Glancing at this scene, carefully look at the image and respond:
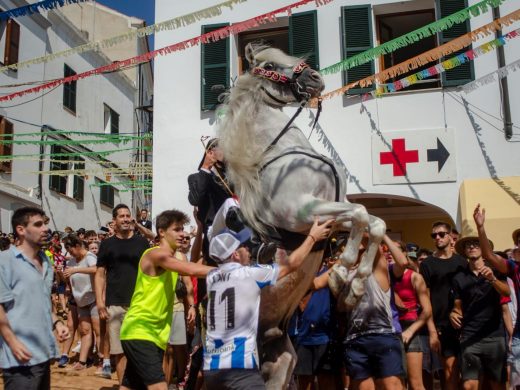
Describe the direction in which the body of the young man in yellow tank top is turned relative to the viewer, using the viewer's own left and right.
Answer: facing to the right of the viewer

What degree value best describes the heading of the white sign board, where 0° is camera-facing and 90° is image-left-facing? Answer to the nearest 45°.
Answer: approximately 0°

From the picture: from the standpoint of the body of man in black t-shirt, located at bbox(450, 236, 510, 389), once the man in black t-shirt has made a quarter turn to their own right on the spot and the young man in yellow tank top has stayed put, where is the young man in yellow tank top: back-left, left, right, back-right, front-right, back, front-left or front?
front-left

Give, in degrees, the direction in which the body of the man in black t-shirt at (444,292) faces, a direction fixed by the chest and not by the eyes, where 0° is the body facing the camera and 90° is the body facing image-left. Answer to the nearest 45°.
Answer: approximately 0°

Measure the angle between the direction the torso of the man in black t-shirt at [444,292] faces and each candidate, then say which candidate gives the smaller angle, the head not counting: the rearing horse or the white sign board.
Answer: the rearing horse

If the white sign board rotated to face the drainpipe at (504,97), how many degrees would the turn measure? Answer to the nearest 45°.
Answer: approximately 90° to its left
